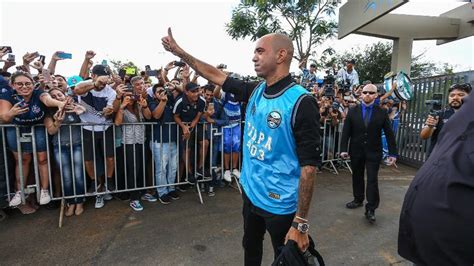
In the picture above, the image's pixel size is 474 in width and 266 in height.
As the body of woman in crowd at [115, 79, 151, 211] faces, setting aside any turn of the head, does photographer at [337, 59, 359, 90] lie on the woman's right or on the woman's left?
on the woman's left

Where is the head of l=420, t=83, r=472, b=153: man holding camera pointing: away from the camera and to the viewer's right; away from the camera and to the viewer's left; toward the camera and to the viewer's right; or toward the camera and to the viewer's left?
toward the camera and to the viewer's left

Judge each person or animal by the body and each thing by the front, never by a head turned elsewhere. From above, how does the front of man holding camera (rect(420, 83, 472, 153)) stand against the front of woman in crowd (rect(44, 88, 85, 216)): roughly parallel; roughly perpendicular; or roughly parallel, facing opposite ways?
roughly perpendicular

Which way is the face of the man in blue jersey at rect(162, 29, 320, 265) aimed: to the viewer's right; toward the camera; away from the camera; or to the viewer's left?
to the viewer's left

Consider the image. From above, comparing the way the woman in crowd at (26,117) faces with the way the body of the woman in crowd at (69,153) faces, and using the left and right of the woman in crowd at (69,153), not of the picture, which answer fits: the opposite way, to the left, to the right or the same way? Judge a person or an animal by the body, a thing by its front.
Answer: the same way

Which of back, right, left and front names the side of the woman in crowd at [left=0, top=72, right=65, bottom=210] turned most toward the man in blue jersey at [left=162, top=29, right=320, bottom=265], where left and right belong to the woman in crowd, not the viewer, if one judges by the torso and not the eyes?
front

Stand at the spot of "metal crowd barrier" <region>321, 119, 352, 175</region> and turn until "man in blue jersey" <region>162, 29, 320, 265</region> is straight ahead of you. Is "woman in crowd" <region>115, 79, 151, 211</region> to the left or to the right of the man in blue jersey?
right

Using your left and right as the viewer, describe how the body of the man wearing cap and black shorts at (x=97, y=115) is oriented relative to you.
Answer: facing the viewer

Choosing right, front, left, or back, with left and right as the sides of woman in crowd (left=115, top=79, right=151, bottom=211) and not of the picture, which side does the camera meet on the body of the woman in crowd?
front

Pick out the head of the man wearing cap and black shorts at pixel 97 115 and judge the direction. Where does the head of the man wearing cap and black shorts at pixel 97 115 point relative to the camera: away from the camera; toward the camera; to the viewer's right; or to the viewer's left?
toward the camera

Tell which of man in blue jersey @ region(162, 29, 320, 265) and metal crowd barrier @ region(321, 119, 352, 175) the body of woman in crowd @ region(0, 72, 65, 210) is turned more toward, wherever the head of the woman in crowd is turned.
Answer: the man in blue jersey

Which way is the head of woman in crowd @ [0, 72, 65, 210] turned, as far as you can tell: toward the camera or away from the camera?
toward the camera

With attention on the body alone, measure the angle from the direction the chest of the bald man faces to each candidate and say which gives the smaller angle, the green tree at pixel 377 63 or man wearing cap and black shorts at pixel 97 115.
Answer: the man wearing cap and black shorts

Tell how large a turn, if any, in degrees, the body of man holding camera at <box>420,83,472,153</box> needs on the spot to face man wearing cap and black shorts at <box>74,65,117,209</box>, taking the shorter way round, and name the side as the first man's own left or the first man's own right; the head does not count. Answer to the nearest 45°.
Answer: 0° — they already face them

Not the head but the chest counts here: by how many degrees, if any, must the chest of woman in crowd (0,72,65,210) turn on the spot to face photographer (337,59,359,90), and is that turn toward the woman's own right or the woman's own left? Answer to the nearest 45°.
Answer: approximately 90° to the woman's own left

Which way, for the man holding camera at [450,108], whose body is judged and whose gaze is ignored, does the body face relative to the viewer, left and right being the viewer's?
facing the viewer and to the left of the viewer
